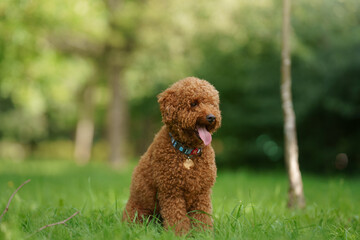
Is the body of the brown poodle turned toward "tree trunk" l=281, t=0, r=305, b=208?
no

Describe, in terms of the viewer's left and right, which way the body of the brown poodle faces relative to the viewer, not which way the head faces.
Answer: facing the viewer and to the right of the viewer

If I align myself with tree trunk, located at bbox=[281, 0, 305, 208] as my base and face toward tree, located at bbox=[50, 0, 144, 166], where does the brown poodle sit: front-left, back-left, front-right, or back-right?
back-left

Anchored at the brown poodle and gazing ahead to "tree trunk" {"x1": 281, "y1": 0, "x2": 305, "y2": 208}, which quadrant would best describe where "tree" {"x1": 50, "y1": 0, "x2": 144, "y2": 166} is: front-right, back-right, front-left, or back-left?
front-left

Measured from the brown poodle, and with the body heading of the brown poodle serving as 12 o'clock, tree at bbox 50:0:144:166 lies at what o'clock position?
The tree is roughly at 7 o'clock from the brown poodle.
